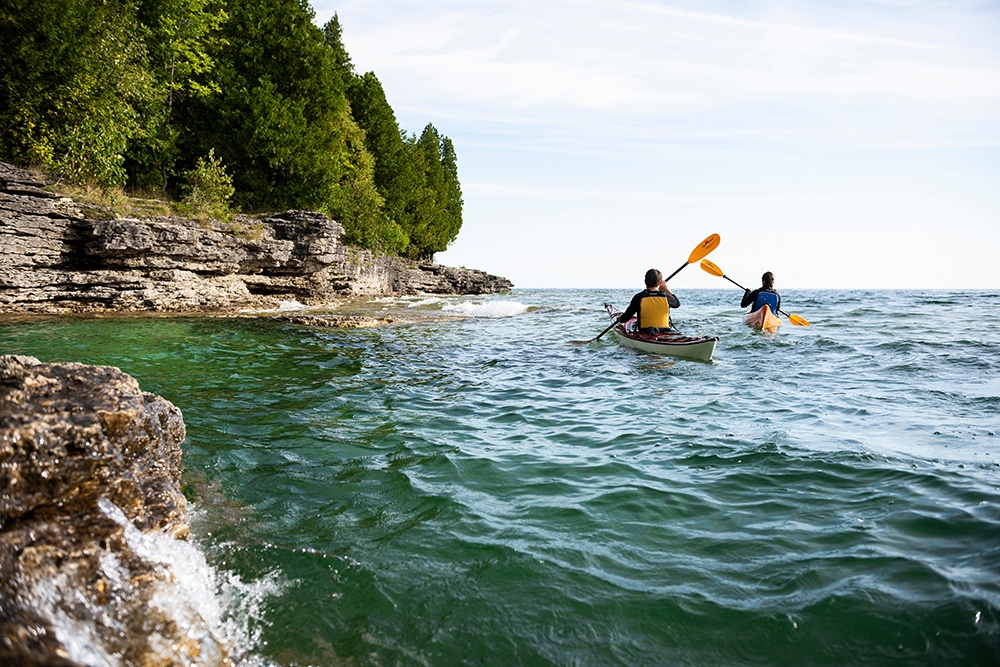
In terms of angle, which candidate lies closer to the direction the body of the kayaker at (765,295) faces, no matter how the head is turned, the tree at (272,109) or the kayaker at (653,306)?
the tree

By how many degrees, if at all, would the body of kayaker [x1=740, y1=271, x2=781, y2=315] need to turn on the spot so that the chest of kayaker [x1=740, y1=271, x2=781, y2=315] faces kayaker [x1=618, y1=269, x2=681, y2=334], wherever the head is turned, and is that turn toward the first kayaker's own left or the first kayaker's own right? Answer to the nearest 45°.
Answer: approximately 180°

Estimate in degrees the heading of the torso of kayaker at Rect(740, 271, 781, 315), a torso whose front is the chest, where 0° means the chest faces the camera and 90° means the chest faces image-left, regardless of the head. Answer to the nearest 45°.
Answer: approximately 180°

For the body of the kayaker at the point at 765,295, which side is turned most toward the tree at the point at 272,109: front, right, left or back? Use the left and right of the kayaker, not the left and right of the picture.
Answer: left

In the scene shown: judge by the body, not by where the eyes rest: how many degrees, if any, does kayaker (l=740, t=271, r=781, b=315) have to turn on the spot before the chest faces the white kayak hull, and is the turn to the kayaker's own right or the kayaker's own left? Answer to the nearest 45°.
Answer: approximately 180°
